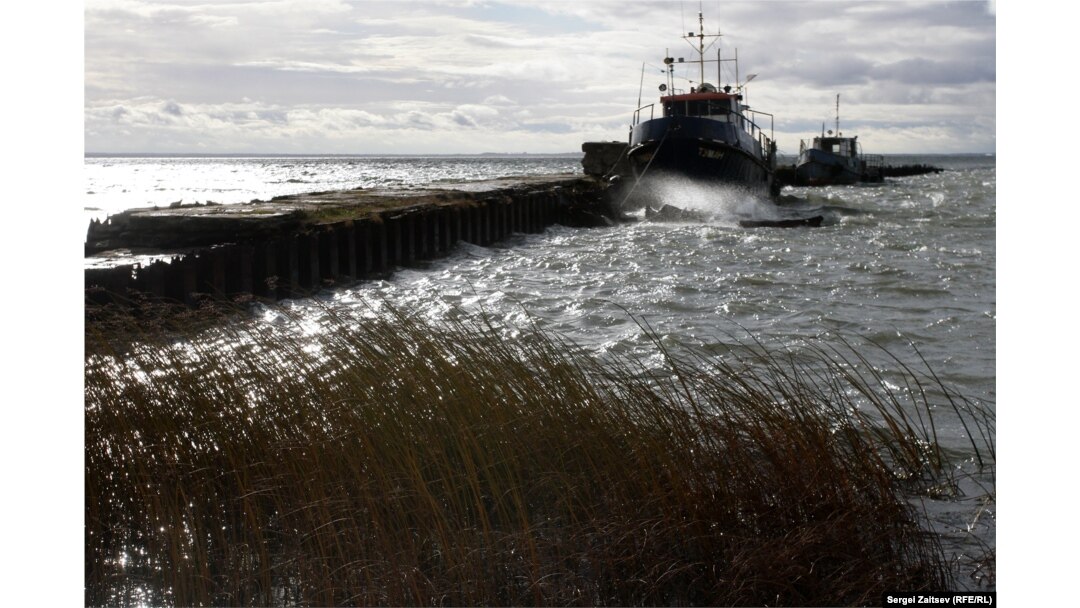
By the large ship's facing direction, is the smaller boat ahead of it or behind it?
behind

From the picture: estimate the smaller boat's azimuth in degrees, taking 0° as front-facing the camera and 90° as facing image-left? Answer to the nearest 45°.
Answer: approximately 45°

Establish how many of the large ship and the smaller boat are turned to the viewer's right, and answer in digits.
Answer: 0

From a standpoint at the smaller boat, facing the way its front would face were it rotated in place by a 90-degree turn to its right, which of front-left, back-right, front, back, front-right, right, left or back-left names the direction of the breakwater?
back-left

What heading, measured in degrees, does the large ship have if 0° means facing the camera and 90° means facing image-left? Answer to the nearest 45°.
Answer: approximately 45°

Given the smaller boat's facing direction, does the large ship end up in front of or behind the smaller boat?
in front
